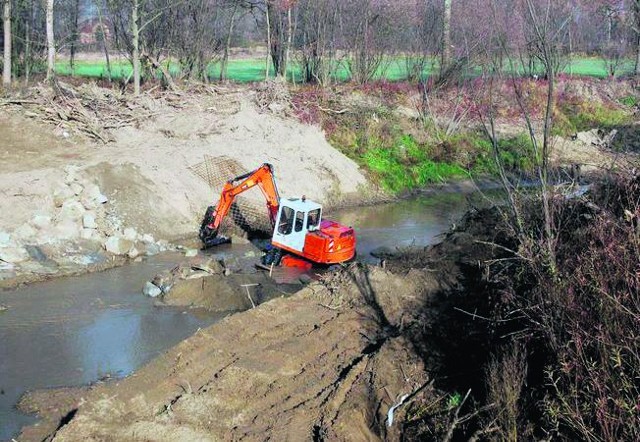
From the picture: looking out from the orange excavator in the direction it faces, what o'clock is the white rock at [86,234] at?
The white rock is roughly at 11 o'clock from the orange excavator.

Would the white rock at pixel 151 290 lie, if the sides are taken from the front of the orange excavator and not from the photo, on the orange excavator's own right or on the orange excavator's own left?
on the orange excavator's own left

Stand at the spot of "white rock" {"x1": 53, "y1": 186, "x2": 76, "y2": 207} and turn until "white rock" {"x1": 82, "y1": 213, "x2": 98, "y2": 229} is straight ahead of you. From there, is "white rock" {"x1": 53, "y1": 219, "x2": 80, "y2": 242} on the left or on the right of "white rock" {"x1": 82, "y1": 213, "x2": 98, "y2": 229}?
right

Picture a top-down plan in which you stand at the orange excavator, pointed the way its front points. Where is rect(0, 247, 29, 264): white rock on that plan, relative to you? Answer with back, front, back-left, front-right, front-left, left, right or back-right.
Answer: front-left

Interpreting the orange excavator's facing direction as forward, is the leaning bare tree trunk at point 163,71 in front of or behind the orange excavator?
in front

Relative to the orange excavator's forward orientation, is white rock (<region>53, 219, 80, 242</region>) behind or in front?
in front

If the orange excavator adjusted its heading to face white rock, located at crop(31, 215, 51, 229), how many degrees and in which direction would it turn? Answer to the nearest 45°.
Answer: approximately 45° to its left

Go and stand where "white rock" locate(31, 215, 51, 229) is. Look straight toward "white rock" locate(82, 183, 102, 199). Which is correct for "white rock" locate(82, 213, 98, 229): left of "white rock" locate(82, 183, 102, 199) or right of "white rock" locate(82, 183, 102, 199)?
right

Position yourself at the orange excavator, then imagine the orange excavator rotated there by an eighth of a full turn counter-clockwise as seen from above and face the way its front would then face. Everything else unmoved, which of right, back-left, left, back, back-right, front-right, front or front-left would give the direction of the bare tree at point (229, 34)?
right

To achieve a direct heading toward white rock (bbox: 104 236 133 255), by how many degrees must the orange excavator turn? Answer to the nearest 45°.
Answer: approximately 45° to its left

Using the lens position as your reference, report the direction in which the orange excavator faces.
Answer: facing away from the viewer and to the left of the viewer
